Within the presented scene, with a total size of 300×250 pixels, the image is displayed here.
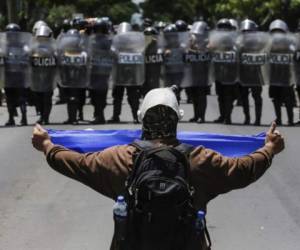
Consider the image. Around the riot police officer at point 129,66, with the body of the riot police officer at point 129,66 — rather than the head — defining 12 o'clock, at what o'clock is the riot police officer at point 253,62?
the riot police officer at point 253,62 is roughly at 9 o'clock from the riot police officer at point 129,66.

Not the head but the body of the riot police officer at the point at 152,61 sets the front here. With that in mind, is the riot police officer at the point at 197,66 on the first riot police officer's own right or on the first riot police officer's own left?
on the first riot police officer's own left

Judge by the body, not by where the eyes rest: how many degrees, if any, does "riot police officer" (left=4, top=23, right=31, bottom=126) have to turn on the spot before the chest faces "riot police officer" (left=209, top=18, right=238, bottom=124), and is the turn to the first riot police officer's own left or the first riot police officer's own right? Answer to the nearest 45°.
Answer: approximately 90° to the first riot police officer's own left

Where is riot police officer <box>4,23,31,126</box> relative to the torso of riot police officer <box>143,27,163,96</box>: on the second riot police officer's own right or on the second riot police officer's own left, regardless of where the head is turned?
on the second riot police officer's own right

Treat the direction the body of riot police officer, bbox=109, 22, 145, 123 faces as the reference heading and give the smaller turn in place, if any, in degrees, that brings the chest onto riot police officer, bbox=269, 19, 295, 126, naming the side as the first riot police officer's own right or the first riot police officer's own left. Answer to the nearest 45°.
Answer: approximately 90° to the first riot police officer's own left

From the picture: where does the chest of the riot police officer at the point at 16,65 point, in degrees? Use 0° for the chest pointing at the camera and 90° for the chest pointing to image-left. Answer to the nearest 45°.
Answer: approximately 0°

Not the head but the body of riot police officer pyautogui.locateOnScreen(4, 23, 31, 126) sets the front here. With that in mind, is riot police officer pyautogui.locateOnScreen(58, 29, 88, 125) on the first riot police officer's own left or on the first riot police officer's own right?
on the first riot police officer's own left

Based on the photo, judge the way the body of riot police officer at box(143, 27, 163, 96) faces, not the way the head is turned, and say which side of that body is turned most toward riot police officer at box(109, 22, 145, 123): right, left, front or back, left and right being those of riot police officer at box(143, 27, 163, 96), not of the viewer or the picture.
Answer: right

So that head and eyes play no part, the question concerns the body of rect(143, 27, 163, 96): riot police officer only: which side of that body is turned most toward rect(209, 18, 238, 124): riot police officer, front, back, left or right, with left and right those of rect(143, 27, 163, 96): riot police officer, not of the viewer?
left

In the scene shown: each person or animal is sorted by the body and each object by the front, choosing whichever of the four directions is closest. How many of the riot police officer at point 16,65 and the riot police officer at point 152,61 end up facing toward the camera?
2

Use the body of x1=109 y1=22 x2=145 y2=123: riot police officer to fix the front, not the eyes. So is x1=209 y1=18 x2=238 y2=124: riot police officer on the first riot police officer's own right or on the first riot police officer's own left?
on the first riot police officer's own left

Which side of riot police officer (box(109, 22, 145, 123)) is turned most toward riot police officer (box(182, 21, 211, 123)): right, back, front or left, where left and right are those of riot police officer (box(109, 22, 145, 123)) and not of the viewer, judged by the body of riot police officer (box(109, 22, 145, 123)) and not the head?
left
